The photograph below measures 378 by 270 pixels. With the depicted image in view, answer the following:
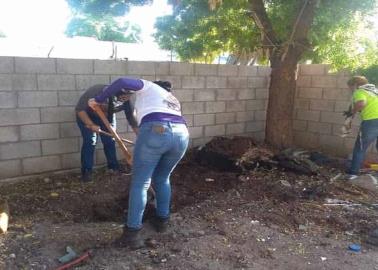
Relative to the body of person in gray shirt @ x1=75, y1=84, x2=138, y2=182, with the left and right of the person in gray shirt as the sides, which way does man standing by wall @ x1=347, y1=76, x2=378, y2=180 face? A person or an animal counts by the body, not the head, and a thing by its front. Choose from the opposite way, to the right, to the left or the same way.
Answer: the opposite way

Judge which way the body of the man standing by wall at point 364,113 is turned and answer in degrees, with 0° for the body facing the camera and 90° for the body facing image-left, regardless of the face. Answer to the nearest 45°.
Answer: approximately 90°

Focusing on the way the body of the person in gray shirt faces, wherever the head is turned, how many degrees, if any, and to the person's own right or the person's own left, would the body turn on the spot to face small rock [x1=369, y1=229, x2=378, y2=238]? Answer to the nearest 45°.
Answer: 0° — they already face it

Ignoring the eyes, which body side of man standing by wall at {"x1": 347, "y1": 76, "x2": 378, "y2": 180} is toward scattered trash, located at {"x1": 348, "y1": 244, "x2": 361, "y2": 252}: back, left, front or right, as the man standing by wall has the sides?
left

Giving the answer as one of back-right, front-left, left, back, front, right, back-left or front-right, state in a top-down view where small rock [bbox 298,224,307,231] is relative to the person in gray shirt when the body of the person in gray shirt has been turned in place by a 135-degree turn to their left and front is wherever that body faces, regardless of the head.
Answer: back-right

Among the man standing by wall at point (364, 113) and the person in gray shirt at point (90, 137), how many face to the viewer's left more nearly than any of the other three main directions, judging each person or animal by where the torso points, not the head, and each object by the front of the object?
1

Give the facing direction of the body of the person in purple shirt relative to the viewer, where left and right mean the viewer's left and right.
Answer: facing away from the viewer and to the left of the viewer

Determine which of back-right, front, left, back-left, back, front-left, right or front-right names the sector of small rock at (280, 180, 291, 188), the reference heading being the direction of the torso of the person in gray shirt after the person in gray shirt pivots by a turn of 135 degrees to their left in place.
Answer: right

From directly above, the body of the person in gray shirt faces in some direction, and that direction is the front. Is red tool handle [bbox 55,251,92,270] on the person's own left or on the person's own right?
on the person's own right

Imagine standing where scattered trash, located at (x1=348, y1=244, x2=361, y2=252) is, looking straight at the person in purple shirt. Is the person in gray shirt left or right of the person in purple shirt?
right

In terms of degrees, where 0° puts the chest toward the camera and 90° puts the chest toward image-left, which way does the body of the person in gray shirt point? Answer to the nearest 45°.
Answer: approximately 315°

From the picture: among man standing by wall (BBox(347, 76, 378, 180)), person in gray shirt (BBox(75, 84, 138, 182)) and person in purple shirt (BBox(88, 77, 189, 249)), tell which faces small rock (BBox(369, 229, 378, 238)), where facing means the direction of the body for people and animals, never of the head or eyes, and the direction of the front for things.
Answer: the person in gray shirt

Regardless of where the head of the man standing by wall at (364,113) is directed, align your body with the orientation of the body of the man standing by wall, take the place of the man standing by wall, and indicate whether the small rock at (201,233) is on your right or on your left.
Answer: on your left

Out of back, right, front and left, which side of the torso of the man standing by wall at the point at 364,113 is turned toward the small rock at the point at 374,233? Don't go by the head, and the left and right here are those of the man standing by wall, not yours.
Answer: left
